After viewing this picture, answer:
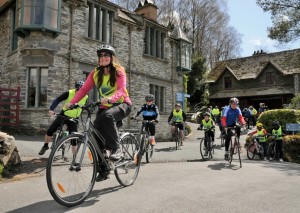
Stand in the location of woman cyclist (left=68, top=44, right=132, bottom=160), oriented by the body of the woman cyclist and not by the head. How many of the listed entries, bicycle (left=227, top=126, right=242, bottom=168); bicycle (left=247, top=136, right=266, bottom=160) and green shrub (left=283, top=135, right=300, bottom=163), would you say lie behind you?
3

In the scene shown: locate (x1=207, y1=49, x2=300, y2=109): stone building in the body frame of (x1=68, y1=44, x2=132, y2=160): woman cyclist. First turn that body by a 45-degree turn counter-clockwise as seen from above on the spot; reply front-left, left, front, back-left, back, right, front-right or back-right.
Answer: back-left

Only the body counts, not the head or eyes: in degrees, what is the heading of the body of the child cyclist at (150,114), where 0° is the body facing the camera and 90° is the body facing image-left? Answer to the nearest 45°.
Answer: approximately 45°

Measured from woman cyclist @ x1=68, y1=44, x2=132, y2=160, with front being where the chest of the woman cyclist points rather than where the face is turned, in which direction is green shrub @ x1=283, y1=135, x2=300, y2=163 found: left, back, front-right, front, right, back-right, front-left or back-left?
back

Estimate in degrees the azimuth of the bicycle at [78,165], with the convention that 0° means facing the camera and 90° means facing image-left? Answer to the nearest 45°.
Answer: approximately 45°

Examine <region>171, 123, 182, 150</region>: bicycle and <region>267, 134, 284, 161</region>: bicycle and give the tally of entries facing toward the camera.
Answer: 2

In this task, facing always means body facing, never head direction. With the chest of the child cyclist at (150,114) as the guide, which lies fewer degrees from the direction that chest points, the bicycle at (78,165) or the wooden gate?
the bicycle

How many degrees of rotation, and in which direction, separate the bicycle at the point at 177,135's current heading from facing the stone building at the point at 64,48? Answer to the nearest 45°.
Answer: approximately 90° to its right

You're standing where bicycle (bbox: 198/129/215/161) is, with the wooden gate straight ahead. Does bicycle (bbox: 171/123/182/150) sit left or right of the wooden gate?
right

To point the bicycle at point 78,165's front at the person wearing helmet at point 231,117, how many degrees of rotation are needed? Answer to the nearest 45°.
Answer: approximately 180°
